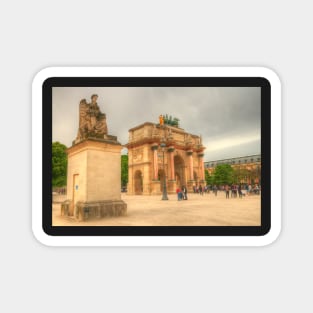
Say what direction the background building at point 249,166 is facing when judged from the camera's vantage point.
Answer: facing the viewer and to the left of the viewer
